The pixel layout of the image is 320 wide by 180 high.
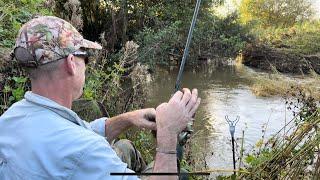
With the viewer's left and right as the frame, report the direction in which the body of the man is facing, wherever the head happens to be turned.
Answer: facing away from the viewer and to the right of the viewer

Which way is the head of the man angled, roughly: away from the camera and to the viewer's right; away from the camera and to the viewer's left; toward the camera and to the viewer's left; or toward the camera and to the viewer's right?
away from the camera and to the viewer's right

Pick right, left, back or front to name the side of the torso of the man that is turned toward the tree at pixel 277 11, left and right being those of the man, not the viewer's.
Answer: front
